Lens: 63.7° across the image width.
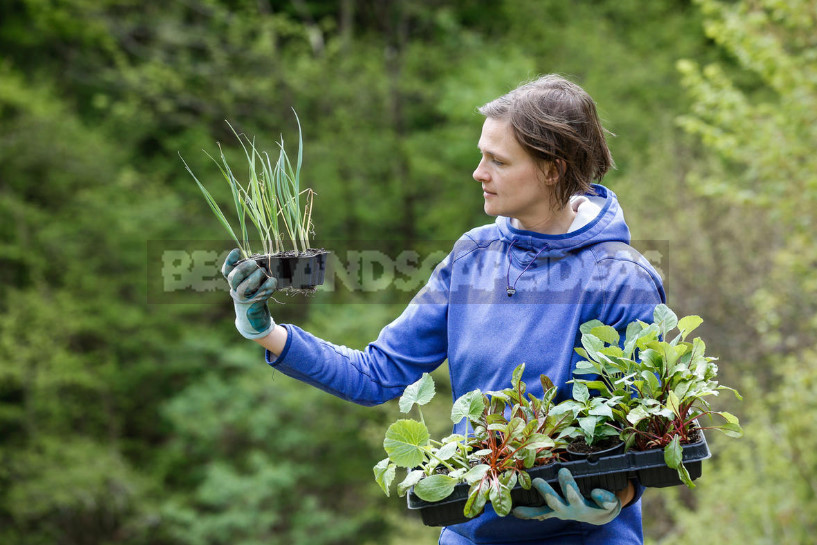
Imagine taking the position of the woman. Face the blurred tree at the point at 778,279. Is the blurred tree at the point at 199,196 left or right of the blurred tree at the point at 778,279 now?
left

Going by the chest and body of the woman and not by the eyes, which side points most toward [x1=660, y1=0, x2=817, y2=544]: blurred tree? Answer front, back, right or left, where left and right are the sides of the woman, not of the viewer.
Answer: back

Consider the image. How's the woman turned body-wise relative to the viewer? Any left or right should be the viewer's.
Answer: facing the viewer and to the left of the viewer

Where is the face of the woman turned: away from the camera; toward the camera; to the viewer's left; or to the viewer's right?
to the viewer's left
